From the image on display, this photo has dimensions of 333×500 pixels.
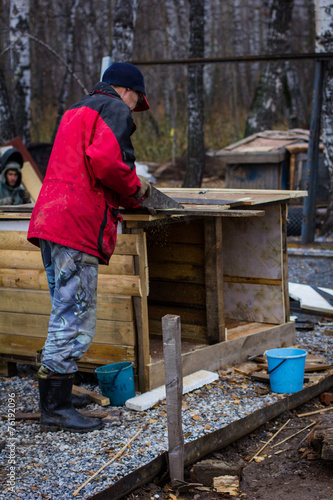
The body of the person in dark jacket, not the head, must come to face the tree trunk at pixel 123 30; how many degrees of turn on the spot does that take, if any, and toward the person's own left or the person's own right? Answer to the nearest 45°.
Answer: approximately 135° to the person's own left

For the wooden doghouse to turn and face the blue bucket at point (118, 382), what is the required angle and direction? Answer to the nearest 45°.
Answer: approximately 90° to its right

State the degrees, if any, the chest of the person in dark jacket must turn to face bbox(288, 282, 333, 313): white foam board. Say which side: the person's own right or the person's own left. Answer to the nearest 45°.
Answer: approximately 45° to the person's own left

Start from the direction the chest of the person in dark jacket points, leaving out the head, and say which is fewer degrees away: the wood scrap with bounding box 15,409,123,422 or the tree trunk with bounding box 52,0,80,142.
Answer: the wood scrap

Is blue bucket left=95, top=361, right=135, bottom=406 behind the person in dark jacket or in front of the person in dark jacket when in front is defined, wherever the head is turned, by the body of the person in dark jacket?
in front

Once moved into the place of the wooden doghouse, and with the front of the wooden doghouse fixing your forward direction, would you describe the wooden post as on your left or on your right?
on your right

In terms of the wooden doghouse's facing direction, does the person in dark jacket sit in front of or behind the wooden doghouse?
behind

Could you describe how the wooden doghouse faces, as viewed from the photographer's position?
facing the viewer and to the right of the viewer

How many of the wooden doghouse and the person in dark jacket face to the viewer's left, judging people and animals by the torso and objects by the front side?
0

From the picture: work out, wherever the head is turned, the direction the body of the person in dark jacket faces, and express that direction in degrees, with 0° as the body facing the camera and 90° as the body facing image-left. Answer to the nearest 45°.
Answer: approximately 0°

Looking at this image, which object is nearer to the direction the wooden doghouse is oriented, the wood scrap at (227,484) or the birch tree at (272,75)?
the wood scrap
